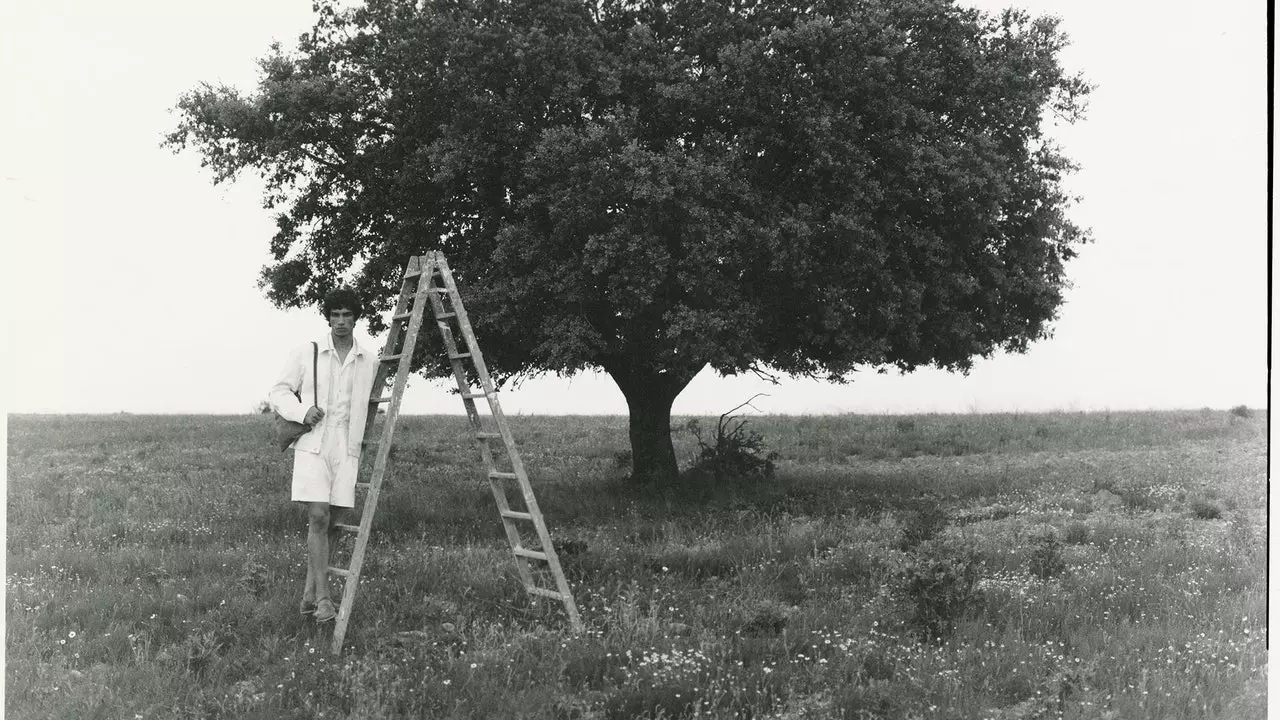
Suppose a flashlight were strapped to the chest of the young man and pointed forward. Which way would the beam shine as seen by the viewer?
toward the camera

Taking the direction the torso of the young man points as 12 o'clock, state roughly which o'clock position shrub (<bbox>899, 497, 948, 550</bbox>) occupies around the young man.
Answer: The shrub is roughly at 8 o'clock from the young man.

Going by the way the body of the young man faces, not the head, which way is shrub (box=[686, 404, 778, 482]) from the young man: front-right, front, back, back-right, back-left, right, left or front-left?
back-left

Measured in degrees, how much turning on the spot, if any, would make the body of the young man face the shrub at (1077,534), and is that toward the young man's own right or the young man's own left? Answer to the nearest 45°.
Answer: approximately 90° to the young man's own left

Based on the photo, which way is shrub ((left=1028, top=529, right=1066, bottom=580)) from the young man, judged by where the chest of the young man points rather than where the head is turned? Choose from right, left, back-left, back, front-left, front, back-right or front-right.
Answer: left

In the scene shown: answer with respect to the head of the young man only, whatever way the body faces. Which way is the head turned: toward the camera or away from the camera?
toward the camera

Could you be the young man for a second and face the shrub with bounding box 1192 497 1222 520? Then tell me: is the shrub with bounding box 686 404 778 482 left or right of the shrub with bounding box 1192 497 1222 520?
left

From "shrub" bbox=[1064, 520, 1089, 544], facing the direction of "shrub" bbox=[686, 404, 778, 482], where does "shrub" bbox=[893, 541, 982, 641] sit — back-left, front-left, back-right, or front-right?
back-left

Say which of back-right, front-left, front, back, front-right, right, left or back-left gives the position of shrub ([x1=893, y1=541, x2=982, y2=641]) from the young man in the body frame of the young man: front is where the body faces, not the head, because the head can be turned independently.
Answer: left

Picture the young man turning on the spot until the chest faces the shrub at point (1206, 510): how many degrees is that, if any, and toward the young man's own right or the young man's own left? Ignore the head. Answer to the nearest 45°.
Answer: approximately 90° to the young man's own left

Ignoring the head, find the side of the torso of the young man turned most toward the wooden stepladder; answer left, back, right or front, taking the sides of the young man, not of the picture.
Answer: left
